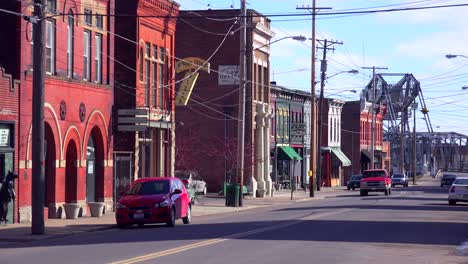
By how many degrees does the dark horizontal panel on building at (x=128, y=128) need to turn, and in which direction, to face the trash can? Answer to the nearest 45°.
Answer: approximately 135° to its left

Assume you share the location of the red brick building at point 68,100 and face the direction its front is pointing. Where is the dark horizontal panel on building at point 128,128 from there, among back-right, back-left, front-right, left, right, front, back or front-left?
left

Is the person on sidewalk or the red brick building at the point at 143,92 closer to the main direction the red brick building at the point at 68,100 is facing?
the person on sidewalk

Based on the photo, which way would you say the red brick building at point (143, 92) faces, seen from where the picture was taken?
facing the viewer and to the right of the viewer

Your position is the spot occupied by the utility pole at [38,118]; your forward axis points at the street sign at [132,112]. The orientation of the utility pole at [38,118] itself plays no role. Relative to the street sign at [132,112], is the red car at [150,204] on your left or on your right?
right

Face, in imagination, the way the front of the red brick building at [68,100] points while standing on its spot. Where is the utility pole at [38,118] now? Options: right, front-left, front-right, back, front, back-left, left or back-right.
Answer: front-right

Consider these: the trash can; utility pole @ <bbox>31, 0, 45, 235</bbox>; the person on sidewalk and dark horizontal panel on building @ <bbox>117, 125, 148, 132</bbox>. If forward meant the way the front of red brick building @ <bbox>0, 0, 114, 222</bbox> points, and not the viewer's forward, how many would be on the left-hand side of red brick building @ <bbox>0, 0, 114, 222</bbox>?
2

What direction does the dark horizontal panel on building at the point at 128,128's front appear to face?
toward the camera

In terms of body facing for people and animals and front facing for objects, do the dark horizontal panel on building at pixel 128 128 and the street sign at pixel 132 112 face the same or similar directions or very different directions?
same or similar directions

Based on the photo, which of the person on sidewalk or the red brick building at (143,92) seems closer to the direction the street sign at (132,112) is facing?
the person on sidewalk

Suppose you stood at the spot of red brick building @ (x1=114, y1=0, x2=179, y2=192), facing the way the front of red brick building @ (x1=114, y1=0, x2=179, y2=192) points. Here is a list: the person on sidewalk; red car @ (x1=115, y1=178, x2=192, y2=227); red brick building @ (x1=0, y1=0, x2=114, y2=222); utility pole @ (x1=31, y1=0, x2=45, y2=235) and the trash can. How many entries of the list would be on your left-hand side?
1

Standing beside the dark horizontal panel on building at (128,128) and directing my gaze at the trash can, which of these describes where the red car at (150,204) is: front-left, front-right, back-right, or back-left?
back-right

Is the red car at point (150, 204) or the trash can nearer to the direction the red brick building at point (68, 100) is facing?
the red car

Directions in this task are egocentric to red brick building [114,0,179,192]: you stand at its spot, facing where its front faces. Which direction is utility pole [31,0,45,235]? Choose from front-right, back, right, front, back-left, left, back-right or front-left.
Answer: front-right

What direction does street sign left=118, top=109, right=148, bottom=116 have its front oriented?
toward the camera
